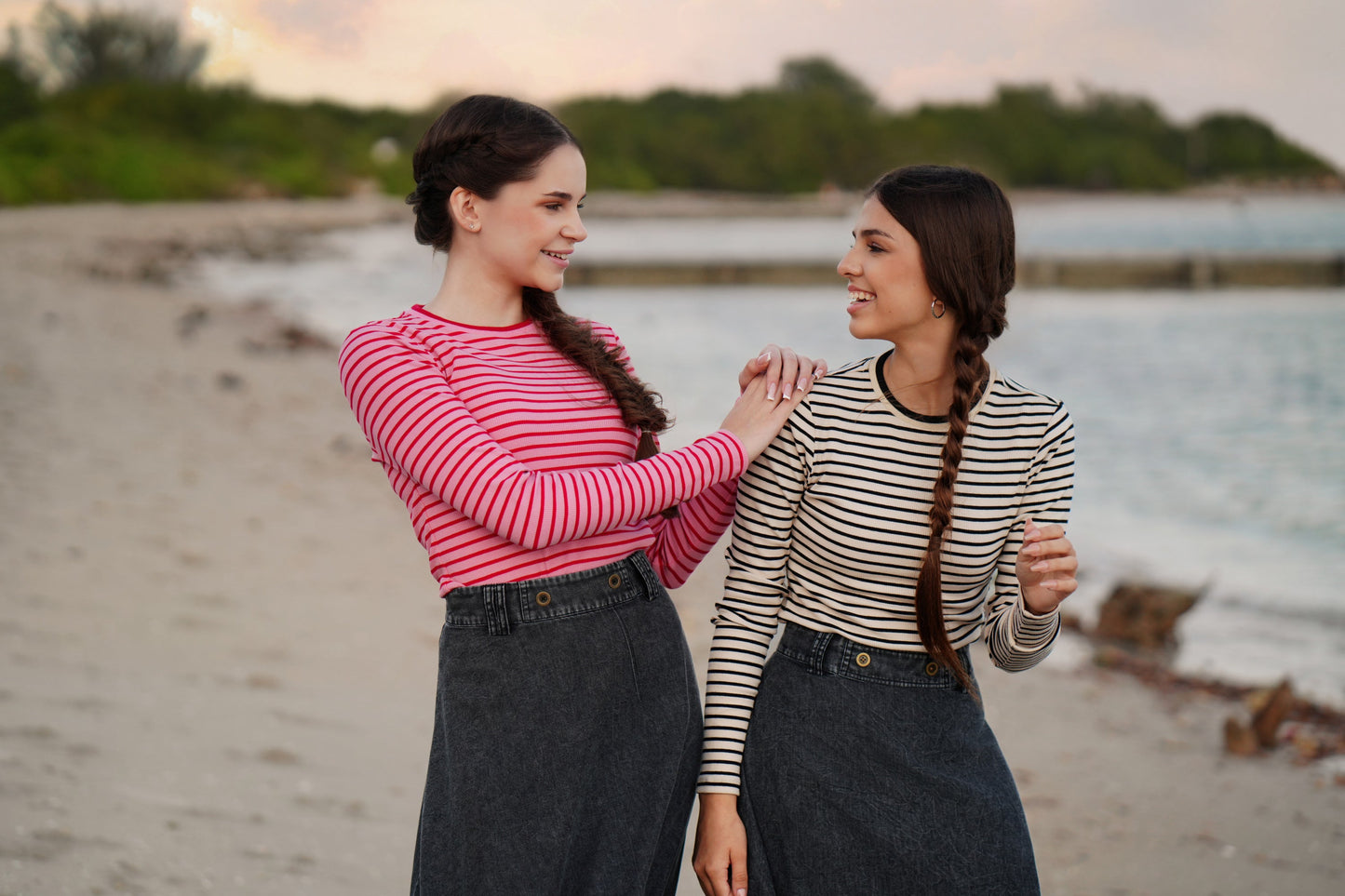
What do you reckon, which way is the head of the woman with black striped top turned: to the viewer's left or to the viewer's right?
to the viewer's left

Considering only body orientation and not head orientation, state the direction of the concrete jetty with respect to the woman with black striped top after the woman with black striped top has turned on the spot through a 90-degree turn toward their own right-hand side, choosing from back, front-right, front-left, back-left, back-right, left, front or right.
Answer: right

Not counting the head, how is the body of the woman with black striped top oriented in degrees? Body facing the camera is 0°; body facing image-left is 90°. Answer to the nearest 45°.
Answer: approximately 0°

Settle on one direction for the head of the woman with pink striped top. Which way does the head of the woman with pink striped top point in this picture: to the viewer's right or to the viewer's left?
to the viewer's right

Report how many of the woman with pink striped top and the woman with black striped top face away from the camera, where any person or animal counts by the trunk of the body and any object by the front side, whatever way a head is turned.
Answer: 0

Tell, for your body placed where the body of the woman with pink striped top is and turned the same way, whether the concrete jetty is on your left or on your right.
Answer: on your left
